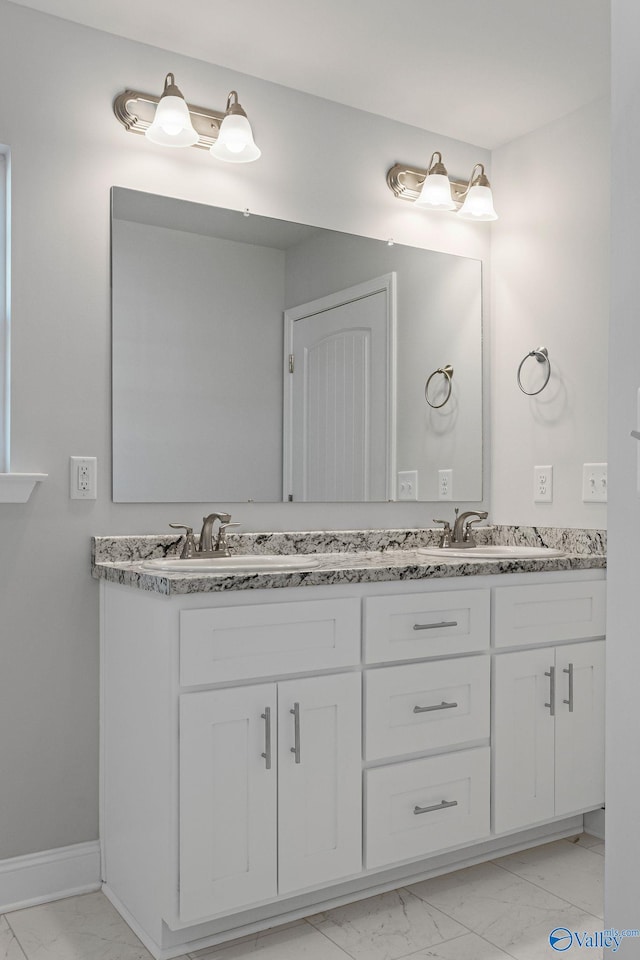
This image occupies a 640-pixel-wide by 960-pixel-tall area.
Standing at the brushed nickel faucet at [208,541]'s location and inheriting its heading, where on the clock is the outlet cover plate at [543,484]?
The outlet cover plate is roughly at 10 o'clock from the brushed nickel faucet.

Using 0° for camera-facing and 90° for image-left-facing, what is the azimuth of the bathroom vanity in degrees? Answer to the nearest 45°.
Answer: approximately 315°

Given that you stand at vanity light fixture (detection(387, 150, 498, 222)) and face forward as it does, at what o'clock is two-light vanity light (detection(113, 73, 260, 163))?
The two-light vanity light is roughly at 3 o'clock from the vanity light fixture.

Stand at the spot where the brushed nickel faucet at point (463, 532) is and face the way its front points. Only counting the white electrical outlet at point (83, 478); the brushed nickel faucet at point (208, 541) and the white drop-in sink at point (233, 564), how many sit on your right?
3

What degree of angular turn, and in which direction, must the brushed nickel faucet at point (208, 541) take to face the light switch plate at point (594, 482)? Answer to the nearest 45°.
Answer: approximately 45° to its left

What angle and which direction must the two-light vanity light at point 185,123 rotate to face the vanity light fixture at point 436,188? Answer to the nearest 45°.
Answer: approximately 45° to its left

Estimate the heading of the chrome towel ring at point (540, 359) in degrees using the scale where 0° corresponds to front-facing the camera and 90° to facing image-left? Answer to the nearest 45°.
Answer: approximately 45°

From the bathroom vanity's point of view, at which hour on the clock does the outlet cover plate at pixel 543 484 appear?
The outlet cover plate is roughly at 9 o'clock from the bathroom vanity.
